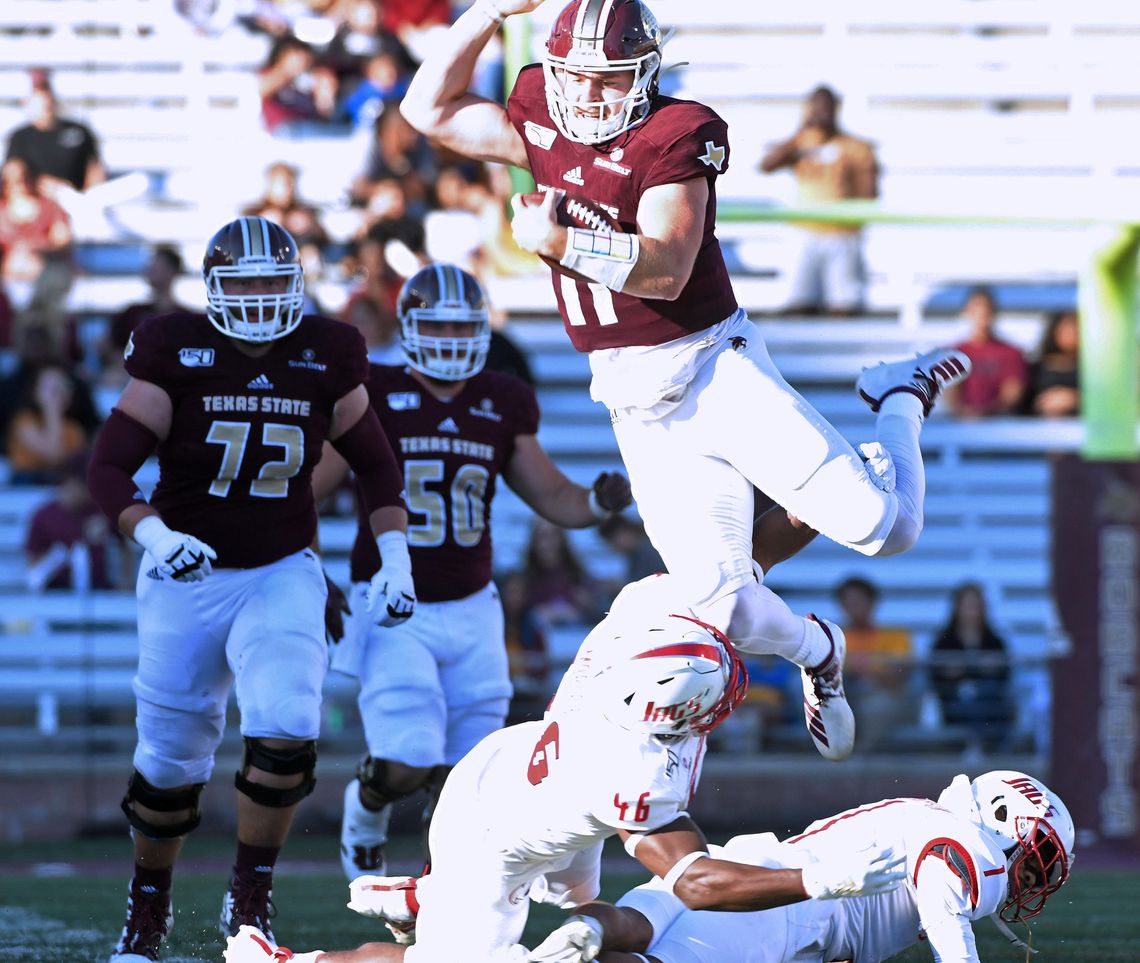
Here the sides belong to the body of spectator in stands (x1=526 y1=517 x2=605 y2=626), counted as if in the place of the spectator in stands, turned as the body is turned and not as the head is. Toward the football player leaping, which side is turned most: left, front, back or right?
front

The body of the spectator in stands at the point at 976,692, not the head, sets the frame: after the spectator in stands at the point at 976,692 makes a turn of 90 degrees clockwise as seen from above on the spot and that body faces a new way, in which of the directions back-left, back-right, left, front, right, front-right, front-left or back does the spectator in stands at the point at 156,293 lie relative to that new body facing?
front

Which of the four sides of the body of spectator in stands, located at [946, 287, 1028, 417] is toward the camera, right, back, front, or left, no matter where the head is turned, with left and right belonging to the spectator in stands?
front

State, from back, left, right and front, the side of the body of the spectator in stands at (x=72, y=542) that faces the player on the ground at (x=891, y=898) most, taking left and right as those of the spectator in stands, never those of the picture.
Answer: front

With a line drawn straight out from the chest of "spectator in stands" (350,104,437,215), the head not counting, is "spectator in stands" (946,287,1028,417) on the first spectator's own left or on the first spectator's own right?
on the first spectator's own left

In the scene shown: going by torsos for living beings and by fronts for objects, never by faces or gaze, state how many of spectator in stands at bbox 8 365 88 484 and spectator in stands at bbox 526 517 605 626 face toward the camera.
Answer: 2

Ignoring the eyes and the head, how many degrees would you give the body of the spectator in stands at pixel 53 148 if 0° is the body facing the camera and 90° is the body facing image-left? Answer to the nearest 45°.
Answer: approximately 0°

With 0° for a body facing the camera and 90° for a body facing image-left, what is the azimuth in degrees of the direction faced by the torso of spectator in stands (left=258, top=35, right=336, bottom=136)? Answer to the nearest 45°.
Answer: approximately 0°

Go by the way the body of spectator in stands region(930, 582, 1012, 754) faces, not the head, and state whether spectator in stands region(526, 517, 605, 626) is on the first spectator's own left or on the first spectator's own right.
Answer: on the first spectator's own right

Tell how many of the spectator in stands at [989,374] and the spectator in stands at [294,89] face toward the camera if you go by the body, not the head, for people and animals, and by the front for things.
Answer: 2

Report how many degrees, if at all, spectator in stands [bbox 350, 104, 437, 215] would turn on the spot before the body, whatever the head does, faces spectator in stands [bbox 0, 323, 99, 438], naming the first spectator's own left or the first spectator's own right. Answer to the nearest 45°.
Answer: approximately 90° to the first spectator's own right

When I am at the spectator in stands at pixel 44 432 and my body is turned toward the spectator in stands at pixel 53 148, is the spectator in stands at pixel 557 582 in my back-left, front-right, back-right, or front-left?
back-right
